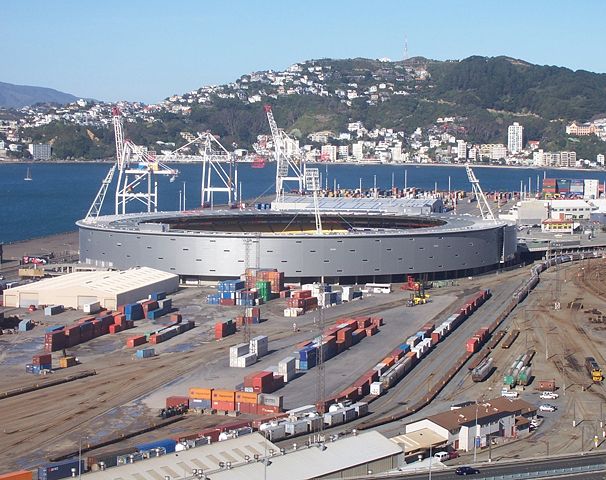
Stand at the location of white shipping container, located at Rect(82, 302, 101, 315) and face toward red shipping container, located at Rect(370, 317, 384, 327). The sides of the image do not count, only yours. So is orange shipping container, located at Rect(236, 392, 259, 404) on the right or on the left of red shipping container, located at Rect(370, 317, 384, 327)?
right

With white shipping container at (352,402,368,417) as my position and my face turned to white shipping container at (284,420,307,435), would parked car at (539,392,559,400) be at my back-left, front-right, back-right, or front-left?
back-left

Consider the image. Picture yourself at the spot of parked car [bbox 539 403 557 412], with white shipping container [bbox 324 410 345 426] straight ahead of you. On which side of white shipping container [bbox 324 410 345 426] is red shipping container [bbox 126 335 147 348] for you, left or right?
right

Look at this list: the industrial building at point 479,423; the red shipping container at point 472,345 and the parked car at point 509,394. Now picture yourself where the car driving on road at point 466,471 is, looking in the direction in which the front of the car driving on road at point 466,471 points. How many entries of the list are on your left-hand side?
3

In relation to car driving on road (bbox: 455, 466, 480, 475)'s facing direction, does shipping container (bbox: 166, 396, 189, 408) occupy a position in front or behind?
behind

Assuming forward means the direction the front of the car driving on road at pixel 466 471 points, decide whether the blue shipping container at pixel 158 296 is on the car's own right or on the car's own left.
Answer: on the car's own left

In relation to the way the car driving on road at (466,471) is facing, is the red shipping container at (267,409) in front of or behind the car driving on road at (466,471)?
behind

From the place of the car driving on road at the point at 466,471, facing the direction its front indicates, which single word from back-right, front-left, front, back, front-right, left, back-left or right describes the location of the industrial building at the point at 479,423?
left

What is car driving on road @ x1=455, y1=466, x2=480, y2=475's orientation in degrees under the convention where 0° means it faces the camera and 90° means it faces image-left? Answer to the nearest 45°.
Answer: approximately 270°
